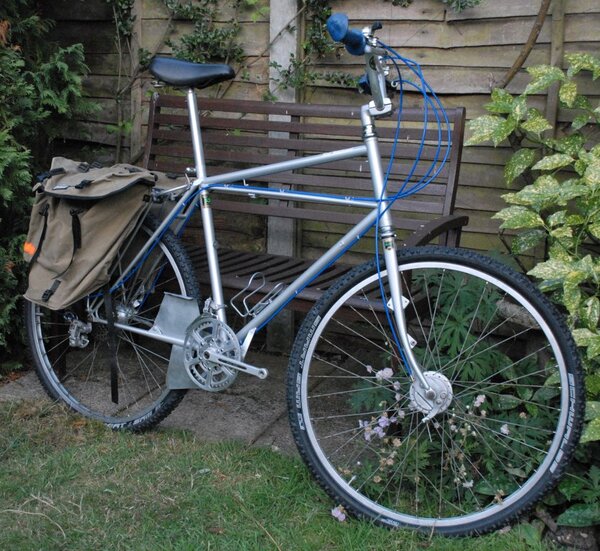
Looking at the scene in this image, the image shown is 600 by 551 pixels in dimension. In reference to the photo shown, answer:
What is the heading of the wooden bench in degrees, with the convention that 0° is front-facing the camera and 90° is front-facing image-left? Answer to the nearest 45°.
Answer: approximately 45°

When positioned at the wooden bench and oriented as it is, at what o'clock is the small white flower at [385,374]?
The small white flower is roughly at 10 o'clock from the wooden bench.

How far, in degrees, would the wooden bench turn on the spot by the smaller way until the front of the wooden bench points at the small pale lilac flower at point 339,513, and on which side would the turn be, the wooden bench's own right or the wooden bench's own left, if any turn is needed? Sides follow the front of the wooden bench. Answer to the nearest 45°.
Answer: approximately 45° to the wooden bench's own left

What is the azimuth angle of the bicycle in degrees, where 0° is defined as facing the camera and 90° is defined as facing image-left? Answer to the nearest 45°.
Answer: approximately 315°

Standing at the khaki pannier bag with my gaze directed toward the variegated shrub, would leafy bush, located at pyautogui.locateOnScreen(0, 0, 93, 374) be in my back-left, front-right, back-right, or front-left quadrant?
back-left

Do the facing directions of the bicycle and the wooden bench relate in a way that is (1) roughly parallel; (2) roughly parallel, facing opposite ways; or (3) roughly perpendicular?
roughly perpendicular

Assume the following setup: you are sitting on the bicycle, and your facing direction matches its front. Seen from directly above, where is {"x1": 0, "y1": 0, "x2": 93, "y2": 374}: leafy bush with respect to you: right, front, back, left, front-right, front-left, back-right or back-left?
back
